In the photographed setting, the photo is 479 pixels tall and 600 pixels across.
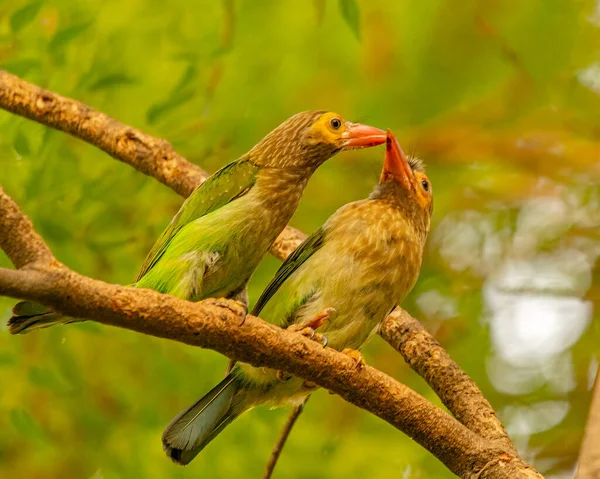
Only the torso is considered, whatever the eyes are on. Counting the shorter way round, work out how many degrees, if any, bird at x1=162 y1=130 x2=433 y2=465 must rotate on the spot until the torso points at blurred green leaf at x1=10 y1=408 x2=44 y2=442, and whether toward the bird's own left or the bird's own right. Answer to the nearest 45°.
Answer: approximately 180°

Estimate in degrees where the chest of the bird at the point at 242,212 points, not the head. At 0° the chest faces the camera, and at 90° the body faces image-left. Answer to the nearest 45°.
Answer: approximately 270°

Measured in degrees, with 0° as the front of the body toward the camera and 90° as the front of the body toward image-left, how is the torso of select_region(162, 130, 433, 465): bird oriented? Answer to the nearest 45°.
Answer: approximately 315°

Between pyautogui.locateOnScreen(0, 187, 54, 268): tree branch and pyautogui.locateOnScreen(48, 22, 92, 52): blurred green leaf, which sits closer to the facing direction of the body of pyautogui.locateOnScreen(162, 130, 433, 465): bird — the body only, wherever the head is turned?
the tree branch

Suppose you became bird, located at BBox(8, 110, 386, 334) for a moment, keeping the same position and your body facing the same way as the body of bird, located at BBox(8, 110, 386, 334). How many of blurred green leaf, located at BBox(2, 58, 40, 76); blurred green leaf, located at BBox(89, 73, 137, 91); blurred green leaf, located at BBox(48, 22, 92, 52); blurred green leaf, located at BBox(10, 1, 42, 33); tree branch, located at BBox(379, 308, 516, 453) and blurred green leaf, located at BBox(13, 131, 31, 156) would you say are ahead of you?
1

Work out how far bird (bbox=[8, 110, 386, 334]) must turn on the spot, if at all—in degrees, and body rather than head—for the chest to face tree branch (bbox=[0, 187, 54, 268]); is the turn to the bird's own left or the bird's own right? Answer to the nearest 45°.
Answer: approximately 135° to the bird's own right

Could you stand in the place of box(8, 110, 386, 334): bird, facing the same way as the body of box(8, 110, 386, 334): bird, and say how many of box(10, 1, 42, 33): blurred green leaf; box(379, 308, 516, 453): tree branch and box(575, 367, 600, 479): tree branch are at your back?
1

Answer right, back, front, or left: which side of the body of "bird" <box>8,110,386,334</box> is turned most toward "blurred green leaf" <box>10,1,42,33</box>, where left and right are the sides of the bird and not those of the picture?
back

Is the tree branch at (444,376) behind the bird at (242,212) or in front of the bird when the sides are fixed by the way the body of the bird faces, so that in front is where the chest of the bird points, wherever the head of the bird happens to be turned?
in front

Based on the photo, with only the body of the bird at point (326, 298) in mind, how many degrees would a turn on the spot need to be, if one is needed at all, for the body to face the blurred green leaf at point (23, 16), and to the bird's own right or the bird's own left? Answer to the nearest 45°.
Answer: approximately 135° to the bird's own right

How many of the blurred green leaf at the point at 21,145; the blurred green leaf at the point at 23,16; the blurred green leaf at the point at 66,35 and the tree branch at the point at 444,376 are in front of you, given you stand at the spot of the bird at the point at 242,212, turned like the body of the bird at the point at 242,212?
1

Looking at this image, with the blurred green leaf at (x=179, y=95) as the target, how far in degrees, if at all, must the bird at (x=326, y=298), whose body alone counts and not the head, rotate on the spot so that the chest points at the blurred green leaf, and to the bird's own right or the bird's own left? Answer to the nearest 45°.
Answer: approximately 135° to the bird's own right
